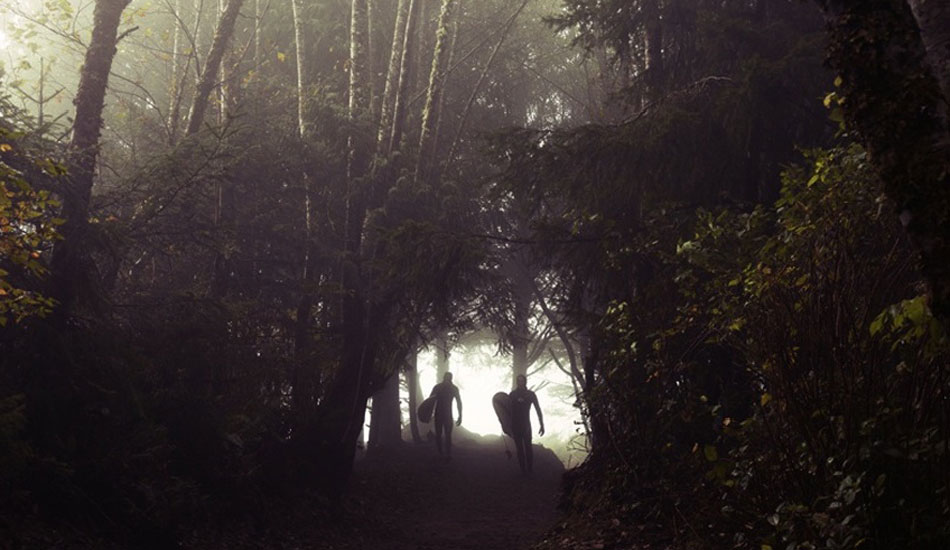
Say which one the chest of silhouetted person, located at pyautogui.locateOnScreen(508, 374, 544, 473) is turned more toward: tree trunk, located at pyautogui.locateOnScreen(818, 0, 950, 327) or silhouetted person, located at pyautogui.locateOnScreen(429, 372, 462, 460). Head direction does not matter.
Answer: the tree trunk

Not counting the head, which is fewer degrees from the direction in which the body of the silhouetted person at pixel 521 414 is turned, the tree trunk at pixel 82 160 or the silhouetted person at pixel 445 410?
the tree trunk

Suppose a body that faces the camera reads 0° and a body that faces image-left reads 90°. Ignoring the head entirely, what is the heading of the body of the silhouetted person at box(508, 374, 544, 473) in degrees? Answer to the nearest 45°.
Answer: approximately 0°

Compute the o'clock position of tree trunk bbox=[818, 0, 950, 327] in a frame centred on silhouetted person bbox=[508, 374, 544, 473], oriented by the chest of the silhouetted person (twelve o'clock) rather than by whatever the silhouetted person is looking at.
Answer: The tree trunk is roughly at 12 o'clock from the silhouetted person.

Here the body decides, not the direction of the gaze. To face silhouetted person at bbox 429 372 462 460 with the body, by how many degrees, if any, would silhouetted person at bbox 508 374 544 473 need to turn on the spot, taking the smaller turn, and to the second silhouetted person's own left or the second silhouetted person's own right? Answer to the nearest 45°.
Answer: approximately 135° to the second silhouetted person's own right

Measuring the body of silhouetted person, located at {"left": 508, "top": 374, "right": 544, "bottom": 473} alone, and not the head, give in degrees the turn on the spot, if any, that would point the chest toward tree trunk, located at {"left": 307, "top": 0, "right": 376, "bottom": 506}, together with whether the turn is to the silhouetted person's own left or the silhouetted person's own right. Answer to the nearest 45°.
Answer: approximately 45° to the silhouetted person's own right

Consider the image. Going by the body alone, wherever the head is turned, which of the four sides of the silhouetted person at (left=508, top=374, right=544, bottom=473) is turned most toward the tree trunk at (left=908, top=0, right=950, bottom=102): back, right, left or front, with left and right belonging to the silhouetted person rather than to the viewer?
front
